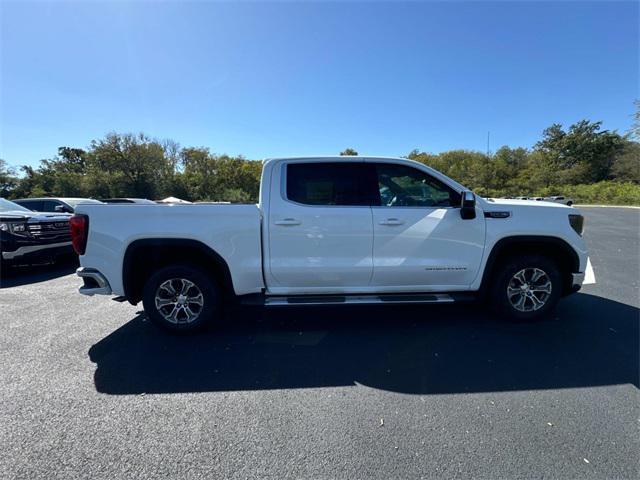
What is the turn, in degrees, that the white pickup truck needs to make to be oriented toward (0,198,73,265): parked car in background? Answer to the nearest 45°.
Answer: approximately 135° to its left

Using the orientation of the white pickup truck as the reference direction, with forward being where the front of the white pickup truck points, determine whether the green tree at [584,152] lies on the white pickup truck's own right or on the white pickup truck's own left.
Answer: on the white pickup truck's own left

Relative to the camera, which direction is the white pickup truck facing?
to the viewer's right
